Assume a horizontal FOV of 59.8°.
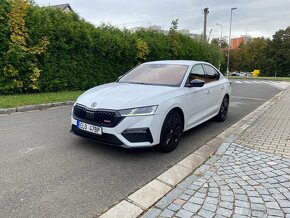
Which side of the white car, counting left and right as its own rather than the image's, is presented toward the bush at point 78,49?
right

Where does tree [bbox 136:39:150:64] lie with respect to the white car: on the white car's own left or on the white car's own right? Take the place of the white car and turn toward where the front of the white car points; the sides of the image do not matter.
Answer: on the white car's own right

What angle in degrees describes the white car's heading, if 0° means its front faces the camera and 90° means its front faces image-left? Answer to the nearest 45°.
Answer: approximately 45°

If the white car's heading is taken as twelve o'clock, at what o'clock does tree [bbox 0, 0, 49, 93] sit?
The tree is roughly at 3 o'clock from the white car.
